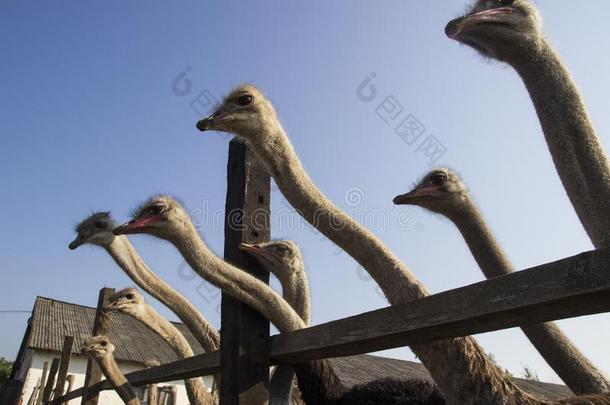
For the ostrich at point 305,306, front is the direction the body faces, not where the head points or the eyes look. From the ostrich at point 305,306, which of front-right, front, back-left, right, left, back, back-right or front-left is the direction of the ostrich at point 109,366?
front-right

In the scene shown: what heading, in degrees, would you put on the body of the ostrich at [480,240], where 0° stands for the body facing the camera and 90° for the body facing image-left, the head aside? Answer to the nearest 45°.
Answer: approximately 90°

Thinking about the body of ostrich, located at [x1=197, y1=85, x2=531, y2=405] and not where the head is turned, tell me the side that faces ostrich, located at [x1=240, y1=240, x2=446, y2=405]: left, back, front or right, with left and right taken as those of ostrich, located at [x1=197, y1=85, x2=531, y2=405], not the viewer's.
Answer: right

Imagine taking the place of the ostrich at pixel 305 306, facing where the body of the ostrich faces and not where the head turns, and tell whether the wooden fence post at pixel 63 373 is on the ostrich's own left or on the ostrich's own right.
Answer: on the ostrich's own right

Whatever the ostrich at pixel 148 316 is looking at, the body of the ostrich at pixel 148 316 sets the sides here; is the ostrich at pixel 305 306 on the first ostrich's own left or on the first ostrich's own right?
on the first ostrich's own left

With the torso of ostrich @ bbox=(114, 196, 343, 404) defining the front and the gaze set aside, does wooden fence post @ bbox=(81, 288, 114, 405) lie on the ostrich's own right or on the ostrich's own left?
on the ostrich's own right

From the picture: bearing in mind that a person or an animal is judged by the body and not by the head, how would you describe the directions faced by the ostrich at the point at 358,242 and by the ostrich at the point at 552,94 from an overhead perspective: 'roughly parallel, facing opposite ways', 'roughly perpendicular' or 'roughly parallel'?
roughly parallel

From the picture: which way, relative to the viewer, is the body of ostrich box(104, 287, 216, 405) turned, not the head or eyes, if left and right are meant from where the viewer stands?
facing to the left of the viewer

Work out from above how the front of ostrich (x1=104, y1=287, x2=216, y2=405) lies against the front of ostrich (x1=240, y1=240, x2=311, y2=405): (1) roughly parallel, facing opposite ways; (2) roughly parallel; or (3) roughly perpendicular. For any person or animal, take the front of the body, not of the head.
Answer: roughly parallel

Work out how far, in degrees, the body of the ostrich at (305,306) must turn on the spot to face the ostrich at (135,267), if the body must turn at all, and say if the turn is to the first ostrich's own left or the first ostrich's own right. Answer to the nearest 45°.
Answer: approximately 45° to the first ostrich's own right

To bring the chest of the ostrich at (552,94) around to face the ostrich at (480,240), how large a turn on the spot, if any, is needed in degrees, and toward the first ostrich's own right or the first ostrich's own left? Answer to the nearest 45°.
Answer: approximately 90° to the first ostrich's own right

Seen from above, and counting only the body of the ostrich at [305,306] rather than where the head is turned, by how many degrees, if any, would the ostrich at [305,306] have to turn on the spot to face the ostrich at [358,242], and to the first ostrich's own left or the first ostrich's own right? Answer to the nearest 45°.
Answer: approximately 90° to the first ostrich's own left
